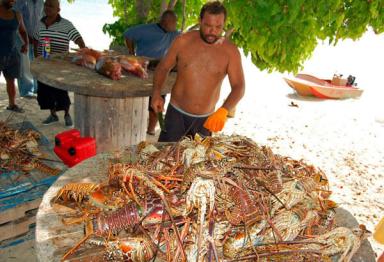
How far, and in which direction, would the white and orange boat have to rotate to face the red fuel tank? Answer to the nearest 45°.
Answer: approximately 90° to its left

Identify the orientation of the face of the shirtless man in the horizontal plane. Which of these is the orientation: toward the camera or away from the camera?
toward the camera

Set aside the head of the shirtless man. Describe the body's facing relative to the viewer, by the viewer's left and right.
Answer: facing the viewer

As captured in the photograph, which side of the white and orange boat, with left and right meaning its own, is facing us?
left

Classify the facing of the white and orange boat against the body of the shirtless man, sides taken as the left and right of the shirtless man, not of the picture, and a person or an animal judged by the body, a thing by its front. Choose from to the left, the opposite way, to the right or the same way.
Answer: to the right

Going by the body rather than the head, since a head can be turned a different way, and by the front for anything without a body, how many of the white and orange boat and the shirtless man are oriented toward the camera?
1
